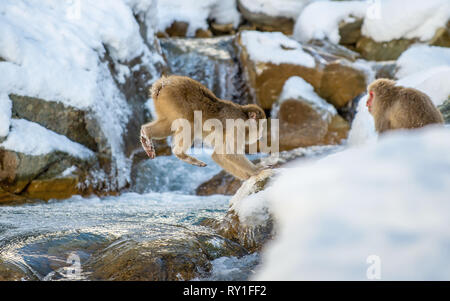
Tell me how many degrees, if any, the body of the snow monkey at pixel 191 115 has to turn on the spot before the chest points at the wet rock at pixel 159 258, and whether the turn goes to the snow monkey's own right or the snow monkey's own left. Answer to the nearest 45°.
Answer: approximately 90° to the snow monkey's own right

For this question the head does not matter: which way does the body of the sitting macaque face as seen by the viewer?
to the viewer's left

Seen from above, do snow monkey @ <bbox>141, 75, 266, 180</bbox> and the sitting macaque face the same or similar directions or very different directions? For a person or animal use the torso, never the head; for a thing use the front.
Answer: very different directions

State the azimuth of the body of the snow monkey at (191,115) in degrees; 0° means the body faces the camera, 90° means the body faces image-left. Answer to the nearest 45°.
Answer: approximately 270°

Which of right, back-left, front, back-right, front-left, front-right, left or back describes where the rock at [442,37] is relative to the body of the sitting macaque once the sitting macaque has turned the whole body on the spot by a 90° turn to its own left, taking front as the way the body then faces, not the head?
back

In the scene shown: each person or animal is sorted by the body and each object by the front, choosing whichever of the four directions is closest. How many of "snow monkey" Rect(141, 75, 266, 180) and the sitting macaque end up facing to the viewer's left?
1

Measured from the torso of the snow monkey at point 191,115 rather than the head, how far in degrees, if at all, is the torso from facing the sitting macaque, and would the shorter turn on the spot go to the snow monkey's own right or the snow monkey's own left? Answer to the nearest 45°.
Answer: approximately 45° to the snow monkey's own right

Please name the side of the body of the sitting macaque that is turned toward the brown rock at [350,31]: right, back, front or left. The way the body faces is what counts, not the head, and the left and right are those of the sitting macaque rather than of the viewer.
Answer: right

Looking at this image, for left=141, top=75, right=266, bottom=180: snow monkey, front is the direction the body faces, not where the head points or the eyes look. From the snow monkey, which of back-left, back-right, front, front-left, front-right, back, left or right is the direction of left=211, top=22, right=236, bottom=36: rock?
left

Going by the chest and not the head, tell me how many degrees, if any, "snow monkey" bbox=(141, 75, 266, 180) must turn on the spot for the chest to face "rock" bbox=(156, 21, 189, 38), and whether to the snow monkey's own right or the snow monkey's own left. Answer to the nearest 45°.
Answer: approximately 90° to the snow monkey's own left

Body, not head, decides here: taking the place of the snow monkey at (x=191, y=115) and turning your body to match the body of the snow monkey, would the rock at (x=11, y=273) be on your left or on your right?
on your right
